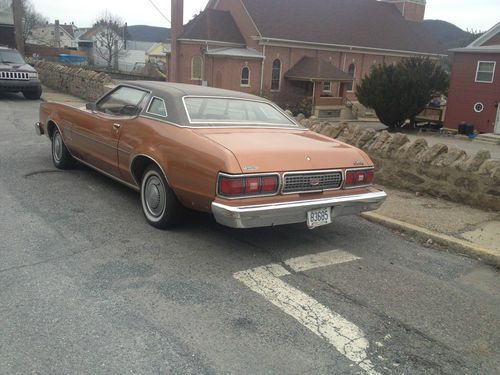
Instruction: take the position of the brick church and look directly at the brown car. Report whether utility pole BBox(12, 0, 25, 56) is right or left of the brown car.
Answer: right

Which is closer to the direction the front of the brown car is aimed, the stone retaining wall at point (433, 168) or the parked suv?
the parked suv

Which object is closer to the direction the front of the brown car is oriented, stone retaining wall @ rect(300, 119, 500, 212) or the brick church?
the brick church

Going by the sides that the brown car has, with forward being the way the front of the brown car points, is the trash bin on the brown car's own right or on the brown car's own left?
on the brown car's own right

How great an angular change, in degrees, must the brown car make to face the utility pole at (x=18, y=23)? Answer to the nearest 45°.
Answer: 0° — it already faces it

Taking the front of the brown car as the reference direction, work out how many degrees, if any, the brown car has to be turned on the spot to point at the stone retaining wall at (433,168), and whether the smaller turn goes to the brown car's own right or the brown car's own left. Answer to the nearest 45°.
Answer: approximately 90° to the brown car's own right

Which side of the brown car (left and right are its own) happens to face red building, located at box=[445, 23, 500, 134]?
right

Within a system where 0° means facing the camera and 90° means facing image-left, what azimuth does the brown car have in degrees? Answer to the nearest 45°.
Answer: approximately 135°

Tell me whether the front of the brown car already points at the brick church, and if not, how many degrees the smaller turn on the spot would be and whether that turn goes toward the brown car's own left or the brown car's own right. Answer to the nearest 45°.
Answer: approximately 45° to the brown car's own right

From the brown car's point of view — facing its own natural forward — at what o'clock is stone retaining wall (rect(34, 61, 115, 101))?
The stone retaining wall is roughly at 1 o'clock from the brown car.

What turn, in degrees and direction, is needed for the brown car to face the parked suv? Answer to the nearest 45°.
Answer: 0° — it already faces it

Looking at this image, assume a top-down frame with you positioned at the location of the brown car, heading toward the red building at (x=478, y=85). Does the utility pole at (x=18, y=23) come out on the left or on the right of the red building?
left

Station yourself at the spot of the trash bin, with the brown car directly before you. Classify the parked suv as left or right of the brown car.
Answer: right

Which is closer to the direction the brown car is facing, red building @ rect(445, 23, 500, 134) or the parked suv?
the parked suv
